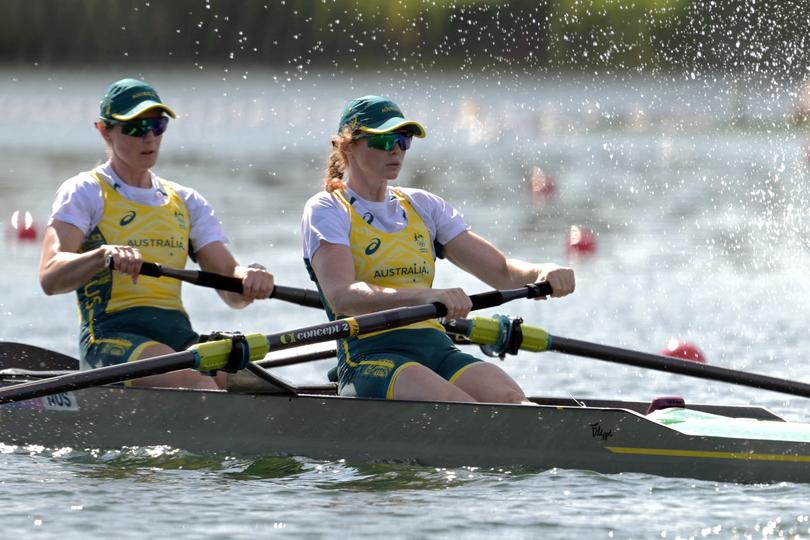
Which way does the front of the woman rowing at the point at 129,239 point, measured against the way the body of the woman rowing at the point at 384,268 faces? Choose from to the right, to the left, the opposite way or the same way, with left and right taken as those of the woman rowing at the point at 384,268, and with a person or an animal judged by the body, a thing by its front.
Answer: the same way

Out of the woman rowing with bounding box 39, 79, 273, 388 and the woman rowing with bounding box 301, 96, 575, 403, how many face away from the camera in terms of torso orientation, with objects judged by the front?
0

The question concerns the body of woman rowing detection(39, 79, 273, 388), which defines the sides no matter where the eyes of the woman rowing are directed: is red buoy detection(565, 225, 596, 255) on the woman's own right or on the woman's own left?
on the woman's own left

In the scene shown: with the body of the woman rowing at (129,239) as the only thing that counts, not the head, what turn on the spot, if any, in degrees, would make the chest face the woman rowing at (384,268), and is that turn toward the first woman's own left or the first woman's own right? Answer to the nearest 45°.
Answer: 0° — they already face them

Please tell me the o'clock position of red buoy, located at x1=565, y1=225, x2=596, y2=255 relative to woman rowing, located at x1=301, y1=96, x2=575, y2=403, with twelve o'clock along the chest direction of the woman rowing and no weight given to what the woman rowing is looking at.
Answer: The red buoy is roughly at 8 o'clock from the woman rowing.

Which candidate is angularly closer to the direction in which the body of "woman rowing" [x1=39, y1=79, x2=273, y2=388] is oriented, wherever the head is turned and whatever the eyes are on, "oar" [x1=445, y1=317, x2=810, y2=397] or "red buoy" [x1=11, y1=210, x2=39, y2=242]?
the oar

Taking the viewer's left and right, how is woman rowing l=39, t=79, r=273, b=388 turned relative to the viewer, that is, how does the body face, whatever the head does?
facing the viewer and to the right of the viewer

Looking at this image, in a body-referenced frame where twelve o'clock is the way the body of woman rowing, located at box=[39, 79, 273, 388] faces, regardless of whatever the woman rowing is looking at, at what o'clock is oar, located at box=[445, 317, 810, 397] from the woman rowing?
The oar is roughly at 11 o'clock from the woman rowing.

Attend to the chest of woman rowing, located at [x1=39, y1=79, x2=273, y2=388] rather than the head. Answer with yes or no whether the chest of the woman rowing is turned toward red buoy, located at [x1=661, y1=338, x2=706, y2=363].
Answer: no

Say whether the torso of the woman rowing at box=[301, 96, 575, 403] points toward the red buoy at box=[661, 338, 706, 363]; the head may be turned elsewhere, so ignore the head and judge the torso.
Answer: no

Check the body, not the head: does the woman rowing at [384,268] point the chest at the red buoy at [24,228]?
no

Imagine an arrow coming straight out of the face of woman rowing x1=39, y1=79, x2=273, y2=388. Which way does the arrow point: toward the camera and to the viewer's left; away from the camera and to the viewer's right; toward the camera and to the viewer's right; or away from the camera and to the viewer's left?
toward the camera and to the viewer's right

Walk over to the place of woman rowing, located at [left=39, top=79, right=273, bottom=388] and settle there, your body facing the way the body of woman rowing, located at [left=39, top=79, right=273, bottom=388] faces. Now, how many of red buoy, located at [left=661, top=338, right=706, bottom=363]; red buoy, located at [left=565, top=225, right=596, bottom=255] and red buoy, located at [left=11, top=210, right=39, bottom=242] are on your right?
0
